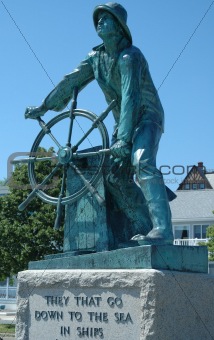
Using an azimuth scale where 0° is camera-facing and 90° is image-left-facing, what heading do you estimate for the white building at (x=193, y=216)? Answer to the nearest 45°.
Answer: approximately 0°

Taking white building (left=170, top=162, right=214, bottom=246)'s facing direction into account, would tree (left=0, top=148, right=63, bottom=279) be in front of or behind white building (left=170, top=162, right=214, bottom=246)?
in front
